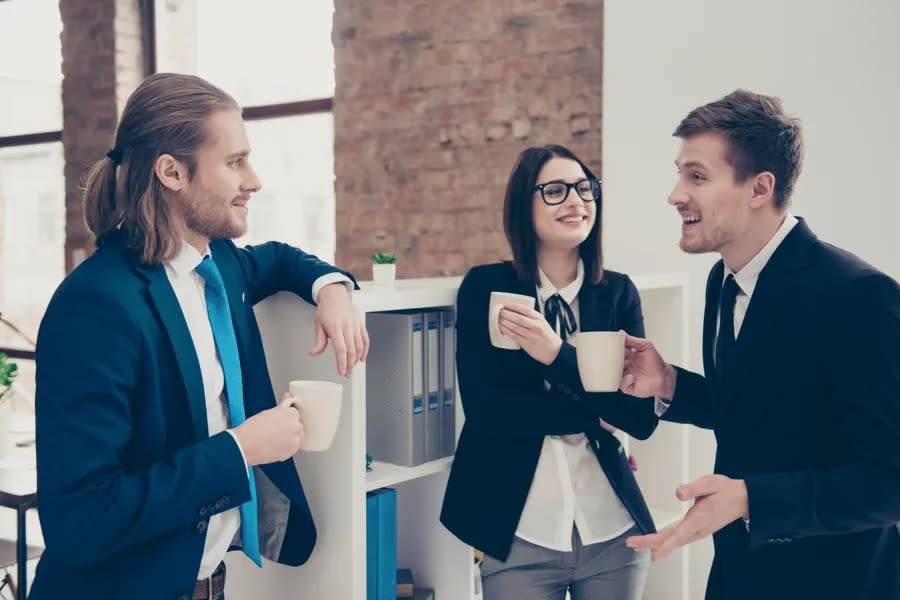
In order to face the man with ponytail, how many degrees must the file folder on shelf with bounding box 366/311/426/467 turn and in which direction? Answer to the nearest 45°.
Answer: approximately 90° to its right

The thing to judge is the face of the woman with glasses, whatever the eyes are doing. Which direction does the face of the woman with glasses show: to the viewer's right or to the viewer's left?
to the viewer's right

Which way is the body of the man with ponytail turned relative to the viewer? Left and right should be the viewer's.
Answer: facing the viewer and to the right of the viewer

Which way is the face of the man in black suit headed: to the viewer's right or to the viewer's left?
to the viewer's left

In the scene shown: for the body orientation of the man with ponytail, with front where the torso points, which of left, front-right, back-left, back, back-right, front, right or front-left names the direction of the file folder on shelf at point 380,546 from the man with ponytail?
left

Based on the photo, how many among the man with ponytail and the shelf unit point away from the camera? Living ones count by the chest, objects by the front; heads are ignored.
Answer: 0

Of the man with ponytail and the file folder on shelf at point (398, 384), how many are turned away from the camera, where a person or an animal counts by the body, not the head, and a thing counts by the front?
0

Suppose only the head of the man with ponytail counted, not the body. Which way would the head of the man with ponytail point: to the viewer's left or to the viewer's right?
to the viewer's right
